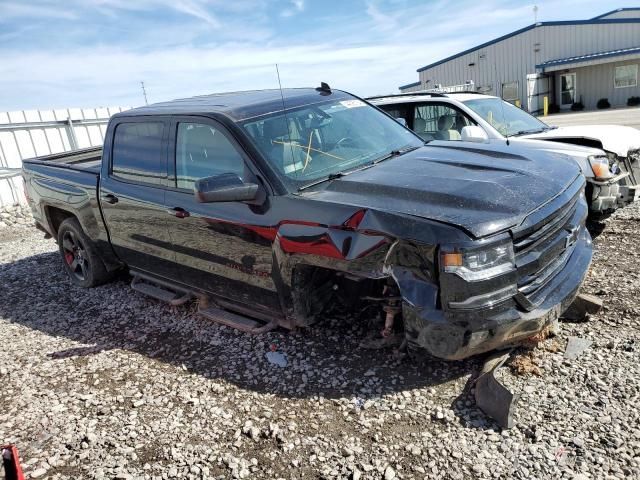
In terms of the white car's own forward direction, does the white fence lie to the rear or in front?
to the rear

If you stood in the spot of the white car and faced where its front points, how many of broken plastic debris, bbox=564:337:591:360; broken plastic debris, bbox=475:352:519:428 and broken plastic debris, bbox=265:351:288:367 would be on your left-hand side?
0

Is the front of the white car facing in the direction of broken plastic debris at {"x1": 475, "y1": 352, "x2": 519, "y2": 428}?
no

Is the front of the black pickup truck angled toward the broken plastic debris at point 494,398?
yes

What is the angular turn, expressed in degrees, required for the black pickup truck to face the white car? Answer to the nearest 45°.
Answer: approximately 90° to its left

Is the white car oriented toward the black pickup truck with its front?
no

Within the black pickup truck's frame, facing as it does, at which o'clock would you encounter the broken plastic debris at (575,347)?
The broken plastic debris is roughly at 11 o'clock from the black pickup truck.

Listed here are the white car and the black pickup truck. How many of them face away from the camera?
0

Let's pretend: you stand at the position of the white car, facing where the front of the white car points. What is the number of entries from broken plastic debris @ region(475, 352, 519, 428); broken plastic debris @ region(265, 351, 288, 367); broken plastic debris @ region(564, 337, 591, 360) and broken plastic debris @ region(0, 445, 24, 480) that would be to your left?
0

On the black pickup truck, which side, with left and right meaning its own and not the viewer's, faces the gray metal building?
left

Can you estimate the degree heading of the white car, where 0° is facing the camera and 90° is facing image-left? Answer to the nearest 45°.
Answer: approximately 315°

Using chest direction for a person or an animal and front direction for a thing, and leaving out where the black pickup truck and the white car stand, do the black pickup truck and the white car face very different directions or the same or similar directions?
same or similar directions

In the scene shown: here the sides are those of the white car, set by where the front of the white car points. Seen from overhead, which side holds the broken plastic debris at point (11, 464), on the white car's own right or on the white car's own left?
on the white car's own right

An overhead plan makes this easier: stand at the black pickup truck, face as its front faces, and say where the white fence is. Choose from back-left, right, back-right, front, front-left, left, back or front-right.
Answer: back

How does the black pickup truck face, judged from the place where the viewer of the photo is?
facing the viewer and to the right of the viewer
